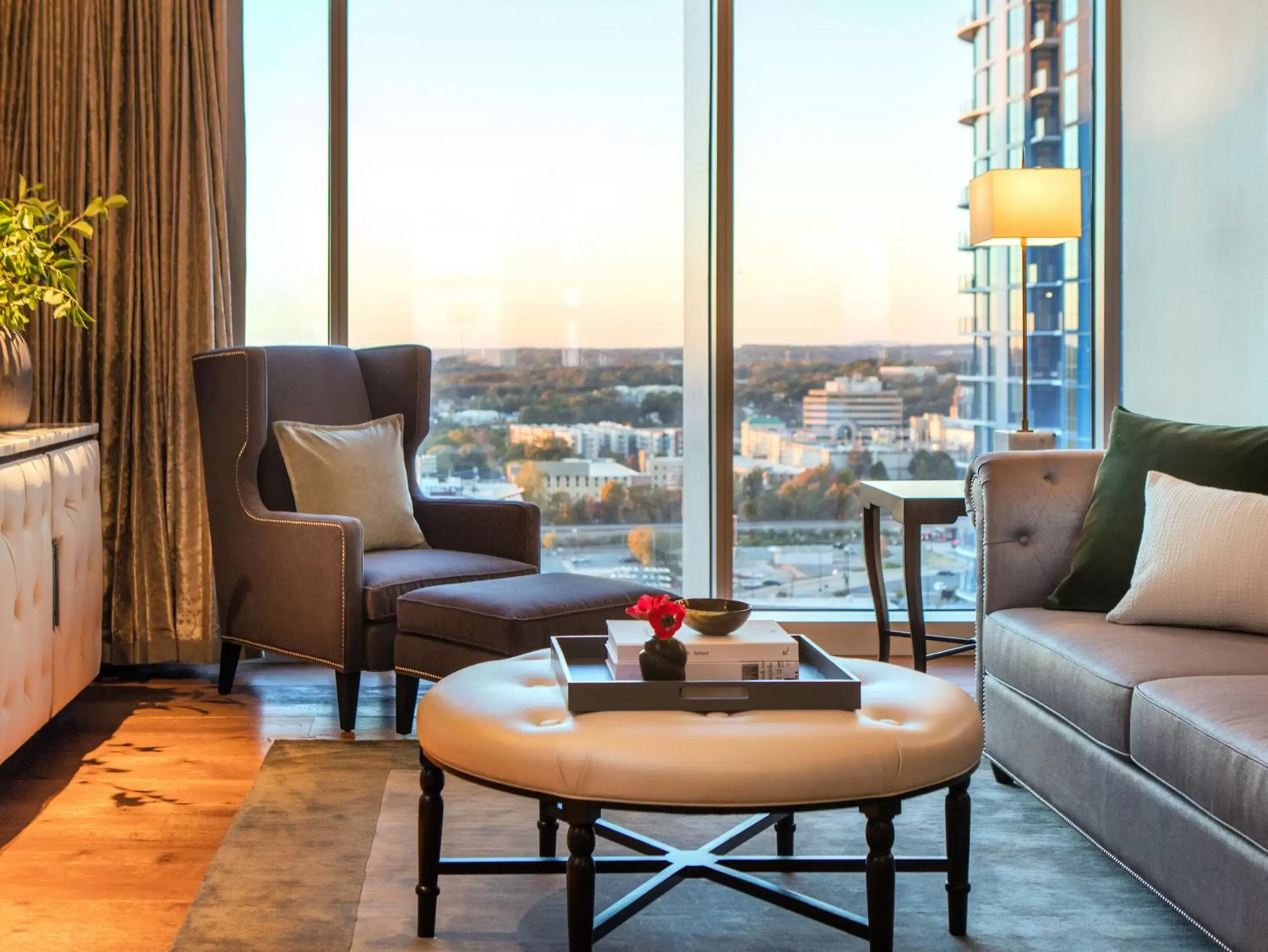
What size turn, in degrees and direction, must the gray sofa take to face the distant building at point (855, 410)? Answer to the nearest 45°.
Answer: approximately 135° to its right

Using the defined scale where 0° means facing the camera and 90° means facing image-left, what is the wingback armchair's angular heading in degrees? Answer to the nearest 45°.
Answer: approximately 315°

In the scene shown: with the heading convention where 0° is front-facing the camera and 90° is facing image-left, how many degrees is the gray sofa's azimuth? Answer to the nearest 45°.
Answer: approximately 45°

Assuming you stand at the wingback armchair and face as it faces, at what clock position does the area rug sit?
The area rug is roughly at 1 o'clock from the wingback armchair.

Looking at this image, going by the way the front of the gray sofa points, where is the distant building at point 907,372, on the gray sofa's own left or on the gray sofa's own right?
on the gray sofa's own right

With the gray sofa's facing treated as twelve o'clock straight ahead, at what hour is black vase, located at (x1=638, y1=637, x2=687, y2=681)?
The black vase is roughly at 12 o'clock from the gray sofa.
